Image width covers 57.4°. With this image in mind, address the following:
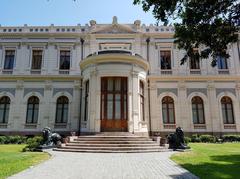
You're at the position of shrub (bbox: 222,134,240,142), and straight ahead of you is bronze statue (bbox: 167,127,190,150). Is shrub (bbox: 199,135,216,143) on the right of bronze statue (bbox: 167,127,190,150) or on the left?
right

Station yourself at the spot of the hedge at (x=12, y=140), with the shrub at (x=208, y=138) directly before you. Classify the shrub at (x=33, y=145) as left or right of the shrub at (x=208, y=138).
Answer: right

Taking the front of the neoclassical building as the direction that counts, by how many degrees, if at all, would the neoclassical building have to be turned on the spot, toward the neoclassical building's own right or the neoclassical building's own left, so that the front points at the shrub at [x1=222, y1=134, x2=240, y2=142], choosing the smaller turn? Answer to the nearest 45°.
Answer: approximately 90° to the neoclassical building's own left

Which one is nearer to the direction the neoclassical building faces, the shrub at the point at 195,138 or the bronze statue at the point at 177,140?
the bronze statue

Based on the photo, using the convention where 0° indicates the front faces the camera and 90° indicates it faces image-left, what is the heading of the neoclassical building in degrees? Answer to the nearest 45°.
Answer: approximately 0°

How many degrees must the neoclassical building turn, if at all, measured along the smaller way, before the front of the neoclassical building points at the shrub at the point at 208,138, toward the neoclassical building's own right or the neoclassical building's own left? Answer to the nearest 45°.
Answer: approximately 90° to the neoclassical building's own left

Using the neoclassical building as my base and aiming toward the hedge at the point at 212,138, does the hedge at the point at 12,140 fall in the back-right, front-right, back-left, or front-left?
back-right

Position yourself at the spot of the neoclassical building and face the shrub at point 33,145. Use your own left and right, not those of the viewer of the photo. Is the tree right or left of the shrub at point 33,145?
left

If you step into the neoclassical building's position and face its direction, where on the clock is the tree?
The tree is roughly at 11 o'clock from the neoclassical building.

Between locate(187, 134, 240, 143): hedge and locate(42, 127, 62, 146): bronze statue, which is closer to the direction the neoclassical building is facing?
the bronze statue

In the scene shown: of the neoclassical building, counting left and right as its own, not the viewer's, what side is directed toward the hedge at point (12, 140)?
right

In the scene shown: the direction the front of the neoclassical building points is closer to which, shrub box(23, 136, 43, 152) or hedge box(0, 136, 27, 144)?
the shrub

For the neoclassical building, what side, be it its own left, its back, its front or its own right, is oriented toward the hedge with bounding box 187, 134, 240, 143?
left
